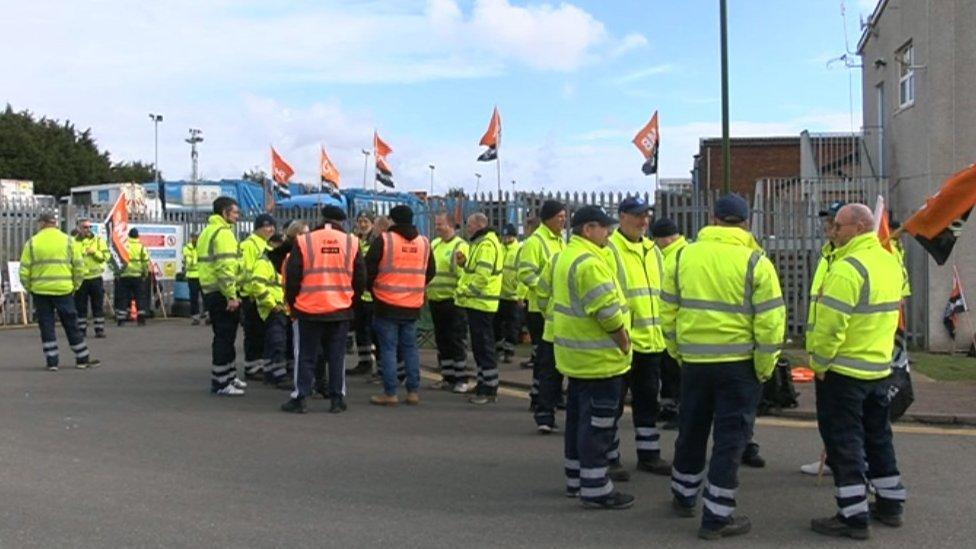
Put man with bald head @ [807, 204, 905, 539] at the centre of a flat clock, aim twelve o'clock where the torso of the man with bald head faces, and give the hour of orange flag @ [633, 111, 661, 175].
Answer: The orange flag is roughly at 1 o'clock from the man with bald head.

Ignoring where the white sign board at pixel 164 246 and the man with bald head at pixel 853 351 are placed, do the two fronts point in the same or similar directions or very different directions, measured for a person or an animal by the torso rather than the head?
very different directions

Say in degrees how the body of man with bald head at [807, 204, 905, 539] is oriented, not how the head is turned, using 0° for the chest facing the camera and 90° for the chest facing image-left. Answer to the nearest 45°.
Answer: approximately 135°

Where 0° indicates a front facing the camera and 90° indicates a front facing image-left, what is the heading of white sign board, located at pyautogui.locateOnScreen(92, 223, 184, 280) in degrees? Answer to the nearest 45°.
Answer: approximately 0°

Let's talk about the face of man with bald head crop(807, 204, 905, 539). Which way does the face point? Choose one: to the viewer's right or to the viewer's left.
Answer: to the viewer's left

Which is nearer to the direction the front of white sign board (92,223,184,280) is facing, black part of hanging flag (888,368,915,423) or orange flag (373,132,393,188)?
the black part of hanging flag

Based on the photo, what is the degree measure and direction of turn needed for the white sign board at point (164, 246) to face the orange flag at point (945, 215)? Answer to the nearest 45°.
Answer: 0° — it already faces it

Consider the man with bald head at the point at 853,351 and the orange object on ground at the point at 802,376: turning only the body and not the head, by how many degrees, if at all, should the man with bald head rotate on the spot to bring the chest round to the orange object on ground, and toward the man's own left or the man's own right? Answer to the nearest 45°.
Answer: approximately 45° to the man's own right

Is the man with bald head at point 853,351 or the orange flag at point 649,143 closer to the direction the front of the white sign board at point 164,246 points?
the man with bald head

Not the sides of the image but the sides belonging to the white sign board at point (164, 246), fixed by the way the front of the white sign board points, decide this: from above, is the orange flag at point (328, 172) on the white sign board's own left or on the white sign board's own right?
on the white sign board's own left
